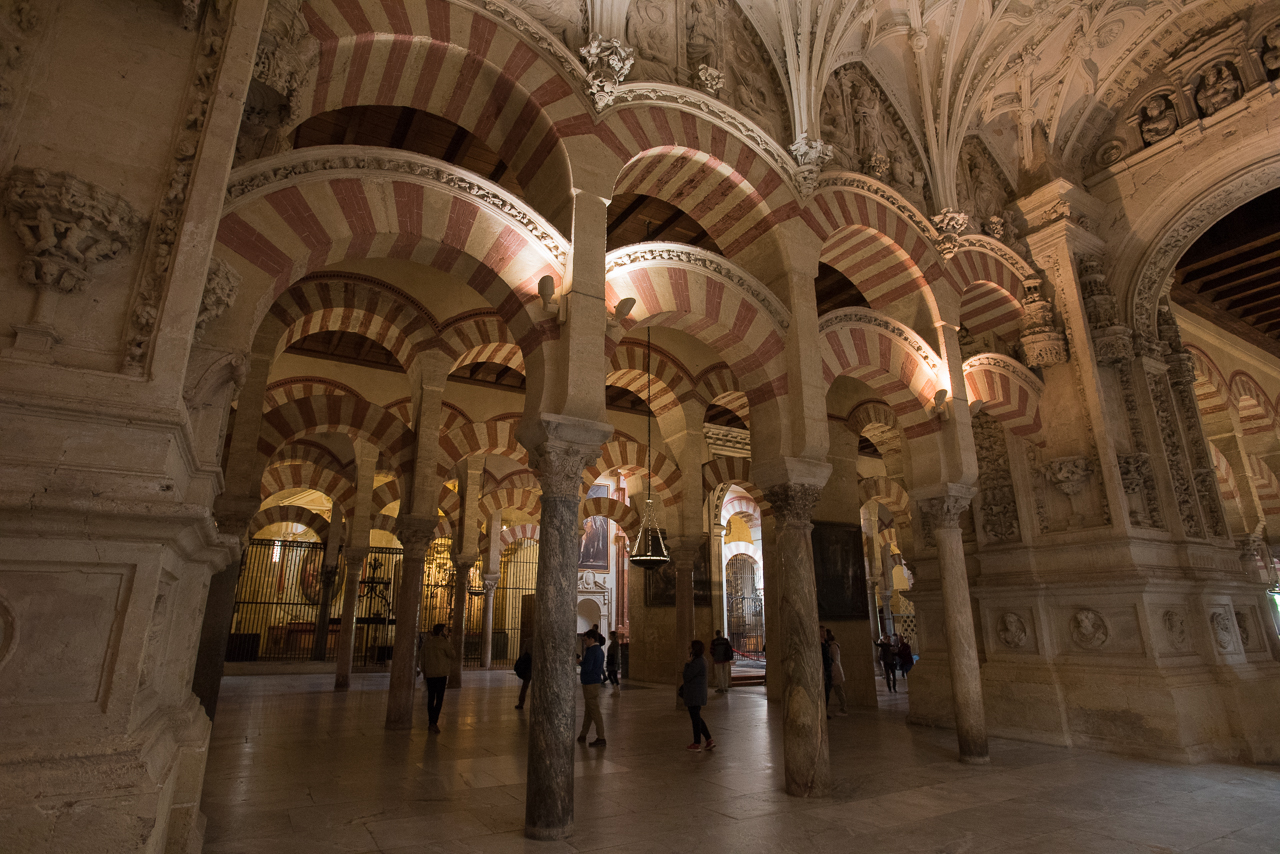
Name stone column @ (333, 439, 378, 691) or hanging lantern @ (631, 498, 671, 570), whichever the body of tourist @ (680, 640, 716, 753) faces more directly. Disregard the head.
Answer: the stone column

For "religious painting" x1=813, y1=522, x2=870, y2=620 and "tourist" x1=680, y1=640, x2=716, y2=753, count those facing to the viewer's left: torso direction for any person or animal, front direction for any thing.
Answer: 1

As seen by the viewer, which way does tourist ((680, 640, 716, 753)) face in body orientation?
to the viewer's left

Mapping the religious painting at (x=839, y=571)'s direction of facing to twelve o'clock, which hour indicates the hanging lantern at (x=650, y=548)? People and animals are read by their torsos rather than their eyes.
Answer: The hanging lantern is roughly at 2 o'clock from the religious painting.

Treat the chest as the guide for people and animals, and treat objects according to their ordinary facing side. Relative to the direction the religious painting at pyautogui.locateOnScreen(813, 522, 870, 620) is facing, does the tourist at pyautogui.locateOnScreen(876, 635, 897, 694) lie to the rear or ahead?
to the rear

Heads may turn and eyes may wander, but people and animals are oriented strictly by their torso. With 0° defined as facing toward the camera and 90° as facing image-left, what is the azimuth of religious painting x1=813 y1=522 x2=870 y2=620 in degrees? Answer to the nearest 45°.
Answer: approximately 0°

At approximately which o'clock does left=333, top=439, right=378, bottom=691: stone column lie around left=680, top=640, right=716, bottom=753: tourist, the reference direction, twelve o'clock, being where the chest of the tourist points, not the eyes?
The stone column is roughly at 1 o'clock from the tourist.

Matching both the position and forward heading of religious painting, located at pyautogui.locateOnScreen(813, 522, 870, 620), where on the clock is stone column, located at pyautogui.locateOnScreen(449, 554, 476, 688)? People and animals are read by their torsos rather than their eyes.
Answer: The stone column is roughly at 3 o'clock from the religious painting.

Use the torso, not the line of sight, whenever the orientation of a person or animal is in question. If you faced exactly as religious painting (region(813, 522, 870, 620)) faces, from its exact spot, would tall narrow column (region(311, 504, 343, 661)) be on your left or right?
on your right
